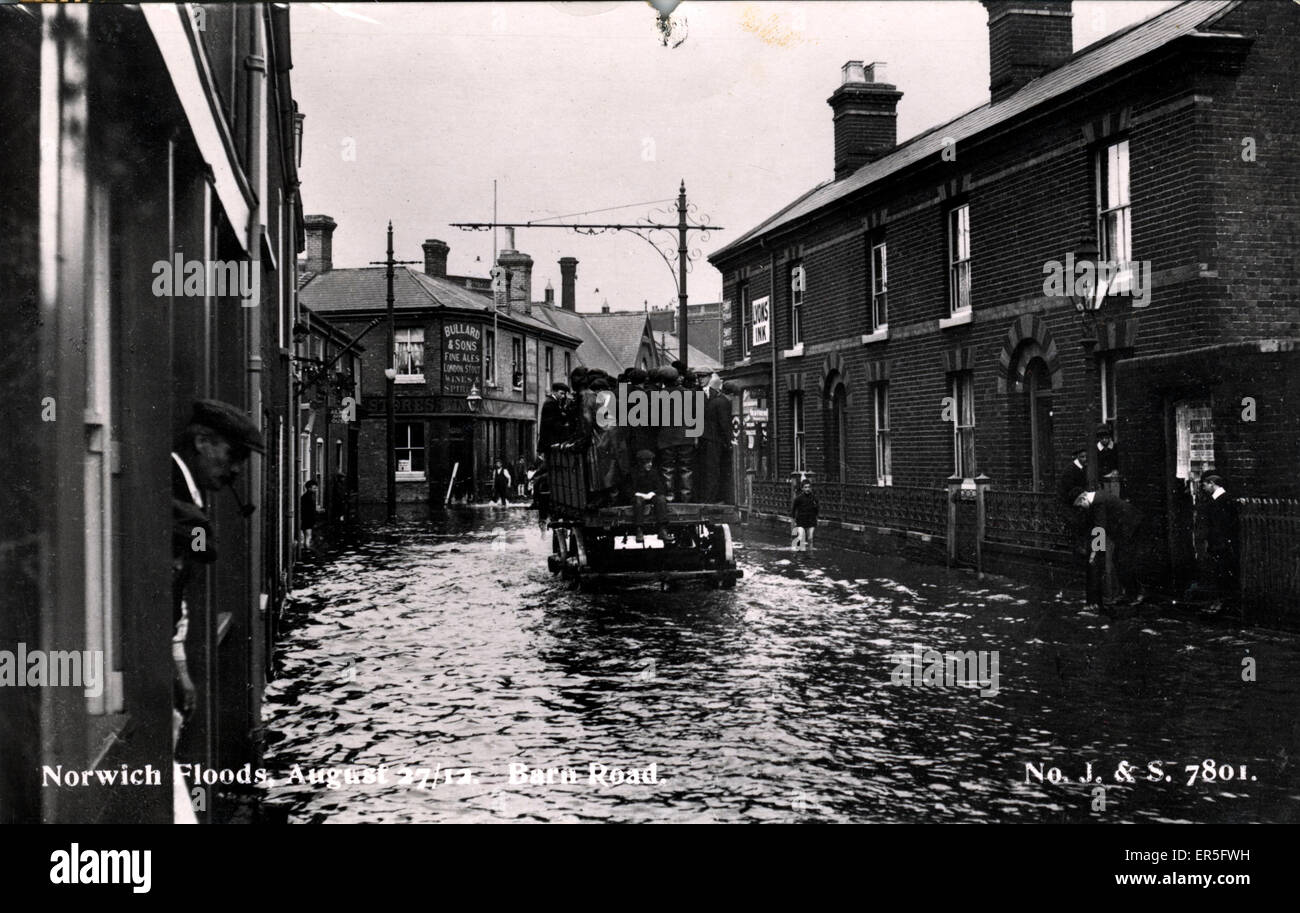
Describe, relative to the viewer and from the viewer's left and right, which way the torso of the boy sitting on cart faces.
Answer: facing the viewer

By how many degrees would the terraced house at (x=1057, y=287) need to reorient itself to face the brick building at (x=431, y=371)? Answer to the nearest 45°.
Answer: approximately 90° to its right

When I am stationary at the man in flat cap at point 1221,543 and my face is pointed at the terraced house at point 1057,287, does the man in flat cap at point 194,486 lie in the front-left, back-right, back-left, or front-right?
back-left

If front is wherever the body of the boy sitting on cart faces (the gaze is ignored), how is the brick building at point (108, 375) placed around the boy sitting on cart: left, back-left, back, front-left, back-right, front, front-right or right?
front

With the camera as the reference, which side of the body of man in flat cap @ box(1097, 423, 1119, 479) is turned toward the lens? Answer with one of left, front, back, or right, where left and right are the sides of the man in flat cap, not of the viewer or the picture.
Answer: front

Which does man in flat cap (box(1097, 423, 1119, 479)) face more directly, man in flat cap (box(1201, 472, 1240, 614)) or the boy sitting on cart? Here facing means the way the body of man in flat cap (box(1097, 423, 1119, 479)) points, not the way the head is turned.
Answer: the man in flat cap

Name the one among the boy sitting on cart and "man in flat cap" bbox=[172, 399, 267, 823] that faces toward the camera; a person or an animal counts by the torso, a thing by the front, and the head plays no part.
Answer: the boy sitting on cart

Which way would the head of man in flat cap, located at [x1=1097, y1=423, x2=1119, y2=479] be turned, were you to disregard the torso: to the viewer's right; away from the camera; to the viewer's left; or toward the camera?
toward the camera

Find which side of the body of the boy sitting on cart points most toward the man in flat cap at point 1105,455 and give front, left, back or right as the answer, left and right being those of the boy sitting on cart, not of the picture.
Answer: left

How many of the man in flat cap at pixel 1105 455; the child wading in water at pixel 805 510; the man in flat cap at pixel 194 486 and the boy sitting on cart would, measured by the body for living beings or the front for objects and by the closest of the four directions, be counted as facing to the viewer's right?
1

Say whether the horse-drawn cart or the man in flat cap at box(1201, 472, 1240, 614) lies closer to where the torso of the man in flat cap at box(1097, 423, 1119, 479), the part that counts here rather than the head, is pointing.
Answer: the man in flat cap

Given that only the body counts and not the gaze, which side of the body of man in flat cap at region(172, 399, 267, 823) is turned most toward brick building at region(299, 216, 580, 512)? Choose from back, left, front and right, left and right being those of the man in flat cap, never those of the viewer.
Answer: left

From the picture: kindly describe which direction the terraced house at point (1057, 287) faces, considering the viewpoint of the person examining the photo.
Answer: facing the viewer and to the left of the viewer

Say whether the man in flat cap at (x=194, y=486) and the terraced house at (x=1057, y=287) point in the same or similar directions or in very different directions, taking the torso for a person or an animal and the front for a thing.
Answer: very different directions
